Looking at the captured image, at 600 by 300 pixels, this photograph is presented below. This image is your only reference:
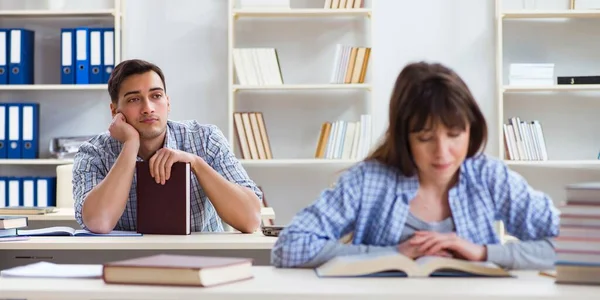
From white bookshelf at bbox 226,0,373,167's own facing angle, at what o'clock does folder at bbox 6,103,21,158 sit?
The folder is roughly at 3 o'clock from the white bookshelf.

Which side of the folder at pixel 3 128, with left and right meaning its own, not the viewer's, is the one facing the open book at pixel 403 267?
front

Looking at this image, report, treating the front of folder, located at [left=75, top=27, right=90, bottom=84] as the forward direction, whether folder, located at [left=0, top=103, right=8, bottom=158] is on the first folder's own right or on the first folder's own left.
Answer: on the first folder's own right

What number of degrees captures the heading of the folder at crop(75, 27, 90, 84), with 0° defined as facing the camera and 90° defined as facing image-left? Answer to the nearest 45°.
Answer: approximately 0°

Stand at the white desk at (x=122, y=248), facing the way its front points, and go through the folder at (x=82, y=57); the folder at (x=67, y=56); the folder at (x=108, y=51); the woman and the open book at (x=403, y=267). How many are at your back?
3

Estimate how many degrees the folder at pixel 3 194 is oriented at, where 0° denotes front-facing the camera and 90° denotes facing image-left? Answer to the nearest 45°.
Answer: approximately 0°
